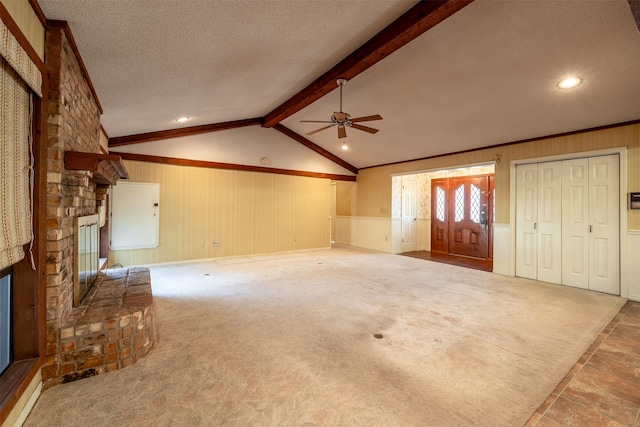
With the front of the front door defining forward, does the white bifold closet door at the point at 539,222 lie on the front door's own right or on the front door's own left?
on the front door's own left

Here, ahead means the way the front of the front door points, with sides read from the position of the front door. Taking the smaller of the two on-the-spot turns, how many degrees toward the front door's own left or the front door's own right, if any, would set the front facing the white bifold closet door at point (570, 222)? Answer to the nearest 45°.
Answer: approximately 90° to the front door's own left

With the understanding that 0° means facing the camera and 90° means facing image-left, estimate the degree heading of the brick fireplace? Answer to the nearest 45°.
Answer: approximately 270°

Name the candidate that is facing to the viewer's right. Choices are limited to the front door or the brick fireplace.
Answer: the brick fireplace

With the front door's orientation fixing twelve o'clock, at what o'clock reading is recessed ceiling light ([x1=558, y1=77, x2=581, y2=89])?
The recessed ceiling light is roughly at 10 o'clock from the front door.

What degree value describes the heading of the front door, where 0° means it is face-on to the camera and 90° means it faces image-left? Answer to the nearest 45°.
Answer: approximately 45°

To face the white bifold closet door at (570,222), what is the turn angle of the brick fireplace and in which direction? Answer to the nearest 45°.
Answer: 0° — it already faces it

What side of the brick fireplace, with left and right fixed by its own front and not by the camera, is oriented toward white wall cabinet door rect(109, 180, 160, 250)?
left
